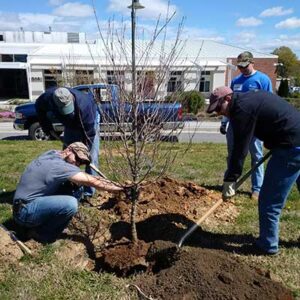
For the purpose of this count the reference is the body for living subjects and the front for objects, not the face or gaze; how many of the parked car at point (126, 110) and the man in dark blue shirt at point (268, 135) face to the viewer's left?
2

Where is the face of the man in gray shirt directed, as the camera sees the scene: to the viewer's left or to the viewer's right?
to the viewer's right

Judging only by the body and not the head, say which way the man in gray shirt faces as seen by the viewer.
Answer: to the viewer's right

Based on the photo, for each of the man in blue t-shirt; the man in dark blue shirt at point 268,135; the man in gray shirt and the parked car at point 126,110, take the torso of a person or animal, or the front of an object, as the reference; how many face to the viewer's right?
1

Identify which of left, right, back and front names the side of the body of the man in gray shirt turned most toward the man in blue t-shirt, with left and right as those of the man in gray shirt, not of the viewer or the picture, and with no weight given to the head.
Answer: front

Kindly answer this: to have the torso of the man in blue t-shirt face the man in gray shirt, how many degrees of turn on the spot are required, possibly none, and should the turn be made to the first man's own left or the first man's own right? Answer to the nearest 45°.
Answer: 0° — they already face them

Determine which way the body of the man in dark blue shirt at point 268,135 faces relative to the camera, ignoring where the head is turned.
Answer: to the viewer's left

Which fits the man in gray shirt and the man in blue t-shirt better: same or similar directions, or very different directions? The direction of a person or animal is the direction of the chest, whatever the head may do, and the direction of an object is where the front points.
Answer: very different directions

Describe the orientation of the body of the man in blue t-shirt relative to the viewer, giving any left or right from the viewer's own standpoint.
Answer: facing the viewer and to the left of the viewer

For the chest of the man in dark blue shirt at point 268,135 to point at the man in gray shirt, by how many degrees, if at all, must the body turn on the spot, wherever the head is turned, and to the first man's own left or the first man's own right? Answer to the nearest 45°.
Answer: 0° — they already face them

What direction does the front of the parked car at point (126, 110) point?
to the viewer's left

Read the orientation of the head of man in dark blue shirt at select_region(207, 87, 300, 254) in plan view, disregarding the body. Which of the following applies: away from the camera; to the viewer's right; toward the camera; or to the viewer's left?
to the viewer's left
